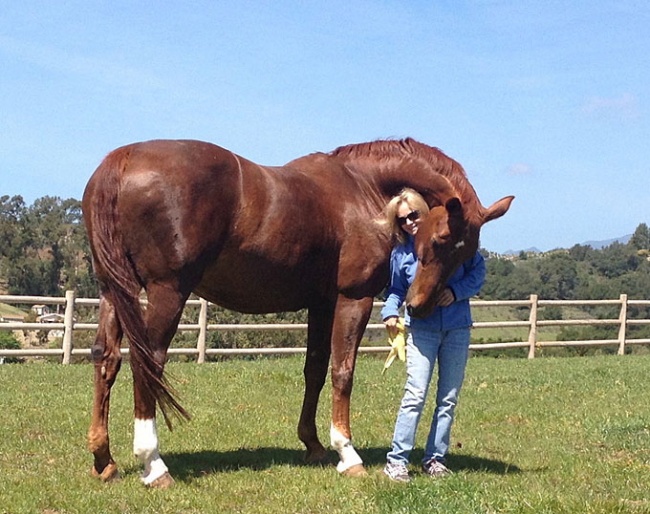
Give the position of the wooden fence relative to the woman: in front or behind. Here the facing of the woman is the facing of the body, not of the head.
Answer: behind

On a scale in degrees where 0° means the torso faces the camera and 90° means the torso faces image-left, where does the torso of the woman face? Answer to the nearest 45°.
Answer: approximately 0°
